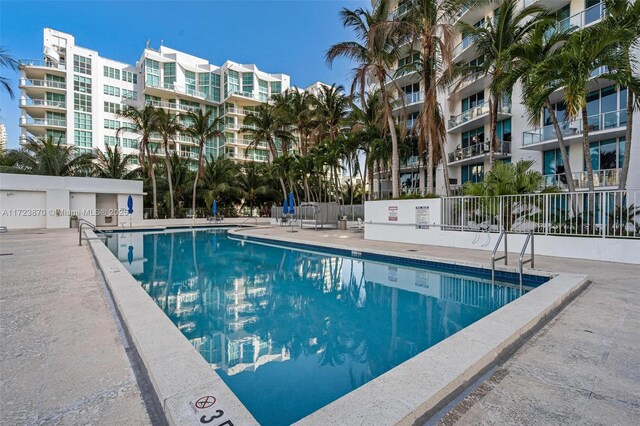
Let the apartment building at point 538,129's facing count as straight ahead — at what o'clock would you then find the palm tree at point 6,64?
The palm tree is roughly at 12 o'clock from the apartment building.

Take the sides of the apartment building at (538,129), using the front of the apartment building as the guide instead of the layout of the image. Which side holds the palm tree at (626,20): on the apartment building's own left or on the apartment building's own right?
on the apartment building's own left

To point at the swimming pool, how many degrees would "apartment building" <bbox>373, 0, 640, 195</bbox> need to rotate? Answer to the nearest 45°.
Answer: approximately 45° to its left

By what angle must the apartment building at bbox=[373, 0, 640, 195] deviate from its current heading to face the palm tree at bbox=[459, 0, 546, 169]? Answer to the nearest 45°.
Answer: approximately 45° to its left

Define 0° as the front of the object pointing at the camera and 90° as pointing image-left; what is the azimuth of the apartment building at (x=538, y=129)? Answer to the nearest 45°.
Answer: approximately 45°
